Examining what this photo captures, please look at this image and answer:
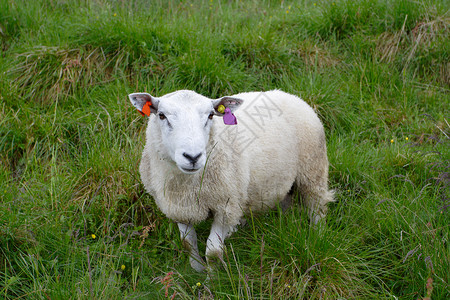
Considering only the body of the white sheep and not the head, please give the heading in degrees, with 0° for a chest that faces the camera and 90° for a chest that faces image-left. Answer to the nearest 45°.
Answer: approximately 45°
